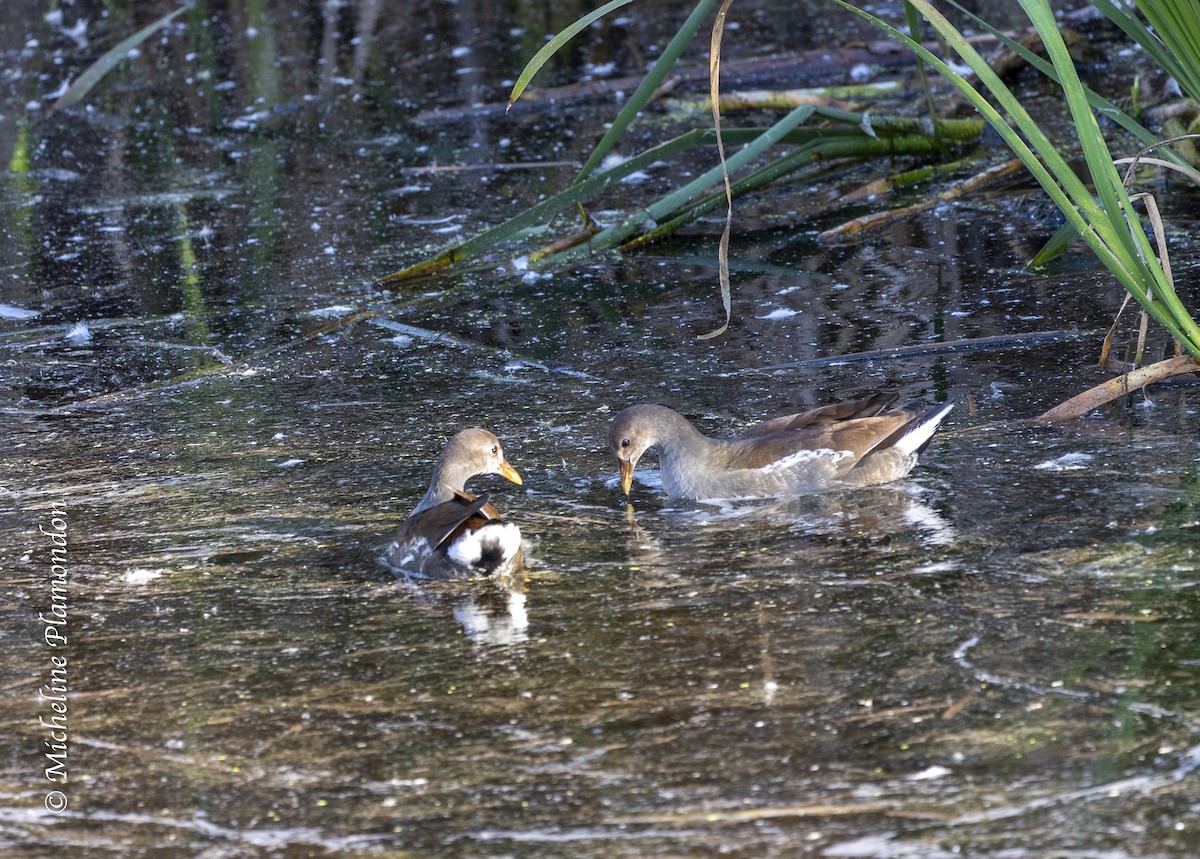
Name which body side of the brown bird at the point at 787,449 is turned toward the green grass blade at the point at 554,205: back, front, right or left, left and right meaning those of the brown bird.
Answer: right

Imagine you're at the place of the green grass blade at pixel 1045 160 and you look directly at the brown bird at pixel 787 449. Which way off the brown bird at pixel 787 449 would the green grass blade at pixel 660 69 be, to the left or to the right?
right

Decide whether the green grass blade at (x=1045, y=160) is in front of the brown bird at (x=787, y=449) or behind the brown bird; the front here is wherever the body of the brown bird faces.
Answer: behind

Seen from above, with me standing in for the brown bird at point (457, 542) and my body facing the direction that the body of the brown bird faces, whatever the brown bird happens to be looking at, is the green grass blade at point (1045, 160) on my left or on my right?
on my right

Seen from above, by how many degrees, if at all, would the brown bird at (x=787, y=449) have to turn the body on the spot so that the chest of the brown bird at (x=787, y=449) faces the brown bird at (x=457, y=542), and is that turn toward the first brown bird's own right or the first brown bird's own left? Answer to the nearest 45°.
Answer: approximately 45° to the first brown bird's own left

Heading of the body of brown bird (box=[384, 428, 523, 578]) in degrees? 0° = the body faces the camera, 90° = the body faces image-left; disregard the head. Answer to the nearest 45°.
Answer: approximately 135°

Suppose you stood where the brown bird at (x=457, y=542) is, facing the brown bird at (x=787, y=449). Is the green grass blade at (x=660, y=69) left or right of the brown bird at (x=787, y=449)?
left

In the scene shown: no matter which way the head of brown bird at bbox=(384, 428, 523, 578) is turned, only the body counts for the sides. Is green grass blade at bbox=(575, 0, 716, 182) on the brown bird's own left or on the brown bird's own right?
on the brown bird's own right

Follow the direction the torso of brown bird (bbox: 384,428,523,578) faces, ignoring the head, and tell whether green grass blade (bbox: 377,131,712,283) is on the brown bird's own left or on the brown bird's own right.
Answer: on the brown bird's own right

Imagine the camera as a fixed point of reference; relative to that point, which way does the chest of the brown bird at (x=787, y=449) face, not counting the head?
to the viewer's left

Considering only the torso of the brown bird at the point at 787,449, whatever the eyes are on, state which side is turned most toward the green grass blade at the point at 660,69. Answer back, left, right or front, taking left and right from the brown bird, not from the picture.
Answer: right
